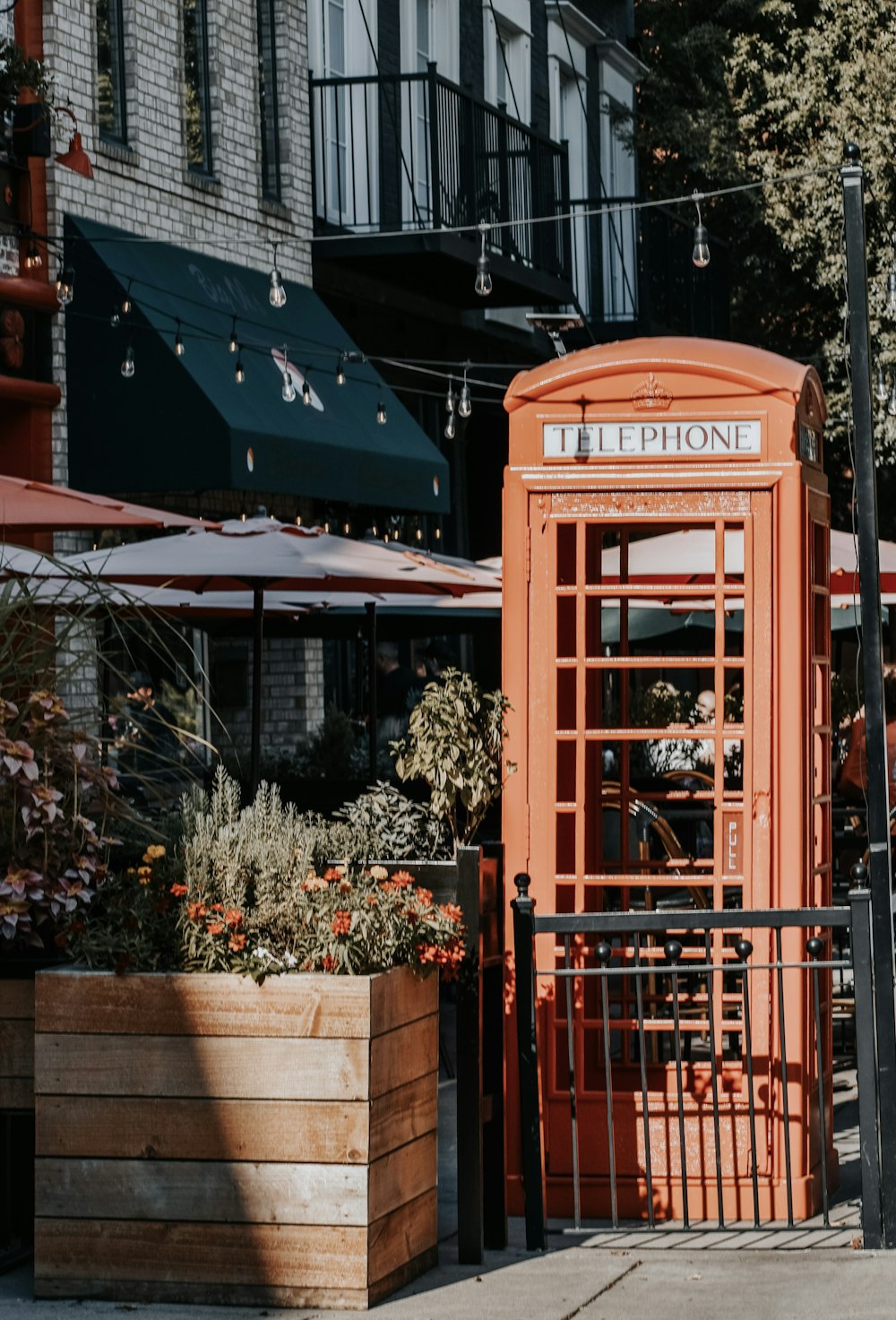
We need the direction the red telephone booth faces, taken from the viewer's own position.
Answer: facing the viewer

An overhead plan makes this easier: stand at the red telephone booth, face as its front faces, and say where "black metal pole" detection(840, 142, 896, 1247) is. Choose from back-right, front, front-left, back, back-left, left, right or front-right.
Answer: left

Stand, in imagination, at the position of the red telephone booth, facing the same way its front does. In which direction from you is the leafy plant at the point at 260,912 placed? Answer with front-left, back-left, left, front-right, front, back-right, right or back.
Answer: front-right

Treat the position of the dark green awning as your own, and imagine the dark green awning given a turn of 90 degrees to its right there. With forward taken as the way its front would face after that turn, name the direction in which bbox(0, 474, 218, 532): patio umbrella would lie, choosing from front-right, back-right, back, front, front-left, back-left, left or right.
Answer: front-left

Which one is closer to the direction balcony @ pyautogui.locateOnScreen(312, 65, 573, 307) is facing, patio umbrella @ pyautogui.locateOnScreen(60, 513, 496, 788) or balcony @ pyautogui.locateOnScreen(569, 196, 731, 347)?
the patio umbrella

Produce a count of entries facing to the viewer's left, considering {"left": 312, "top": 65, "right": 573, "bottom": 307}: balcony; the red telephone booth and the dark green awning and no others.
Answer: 0

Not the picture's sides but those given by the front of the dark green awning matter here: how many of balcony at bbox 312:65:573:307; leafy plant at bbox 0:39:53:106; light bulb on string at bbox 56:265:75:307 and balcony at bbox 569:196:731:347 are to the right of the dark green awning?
2

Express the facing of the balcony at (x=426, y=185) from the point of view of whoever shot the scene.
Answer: facing the viewer and to the right of the viewer

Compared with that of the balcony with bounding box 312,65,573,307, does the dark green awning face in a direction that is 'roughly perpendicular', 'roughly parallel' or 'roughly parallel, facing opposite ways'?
roughly parallel

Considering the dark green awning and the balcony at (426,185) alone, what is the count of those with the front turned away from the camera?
0

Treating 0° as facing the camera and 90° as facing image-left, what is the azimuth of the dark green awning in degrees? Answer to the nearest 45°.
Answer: approximately 315°

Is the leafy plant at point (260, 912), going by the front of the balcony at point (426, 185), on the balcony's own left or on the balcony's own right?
on the balcony's own right

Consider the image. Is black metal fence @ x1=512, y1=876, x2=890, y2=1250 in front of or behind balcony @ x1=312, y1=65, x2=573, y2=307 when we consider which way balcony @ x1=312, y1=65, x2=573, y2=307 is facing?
in front

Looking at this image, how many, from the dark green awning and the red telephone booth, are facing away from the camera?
0

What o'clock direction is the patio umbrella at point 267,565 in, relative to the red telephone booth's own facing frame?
The patio umbrella is roughly at 5 o'clock from the red telephone booth.

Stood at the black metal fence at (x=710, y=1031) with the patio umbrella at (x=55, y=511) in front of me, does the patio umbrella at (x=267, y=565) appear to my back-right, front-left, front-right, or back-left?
front-right
